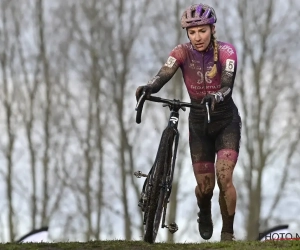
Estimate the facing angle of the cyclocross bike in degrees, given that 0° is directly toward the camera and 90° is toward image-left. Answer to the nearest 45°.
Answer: approximately 0°

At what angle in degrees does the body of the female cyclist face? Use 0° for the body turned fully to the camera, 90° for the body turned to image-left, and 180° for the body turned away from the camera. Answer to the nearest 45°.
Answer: approximately 0°
